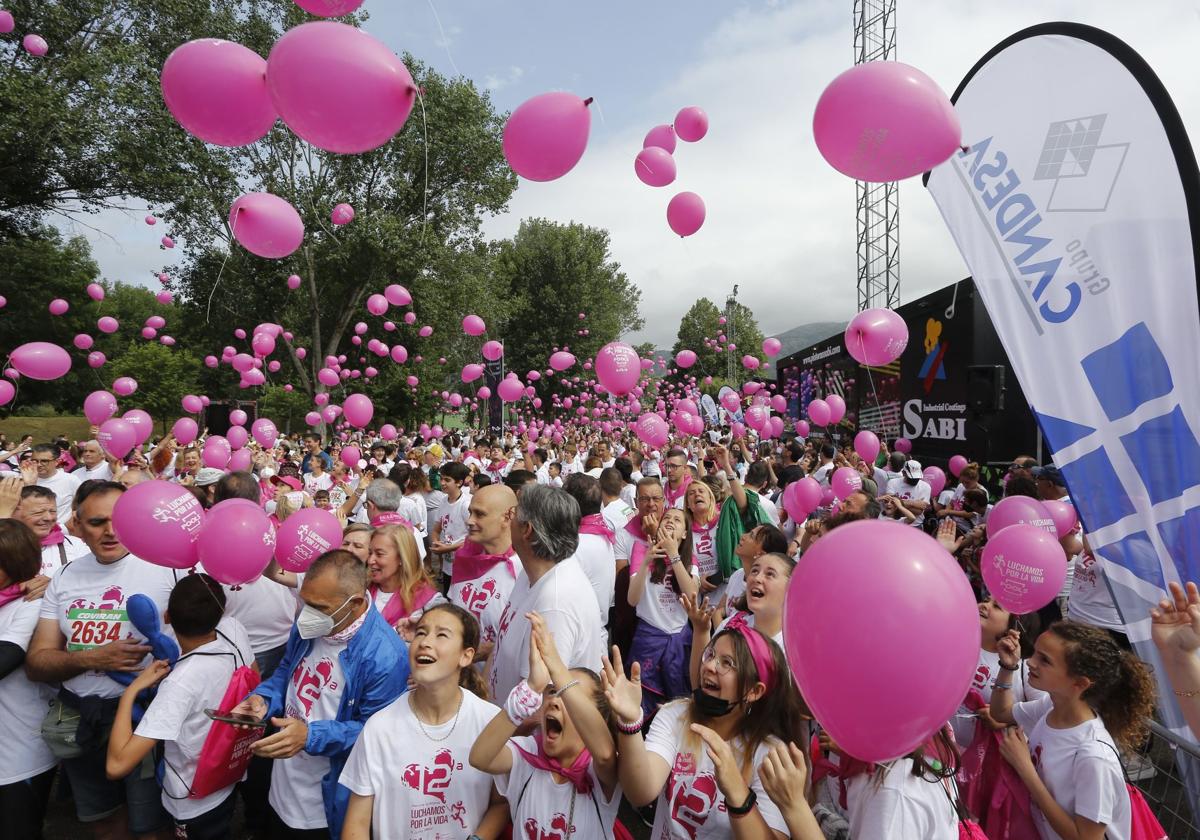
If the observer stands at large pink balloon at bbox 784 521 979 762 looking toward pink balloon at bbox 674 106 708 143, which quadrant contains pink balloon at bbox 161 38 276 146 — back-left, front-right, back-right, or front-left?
front-left

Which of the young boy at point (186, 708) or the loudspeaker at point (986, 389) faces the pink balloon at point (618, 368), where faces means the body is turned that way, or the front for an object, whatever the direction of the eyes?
the loudspeaker

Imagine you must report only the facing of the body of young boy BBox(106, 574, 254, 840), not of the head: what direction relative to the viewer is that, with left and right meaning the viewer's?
facing away from the viewer and to the left of the viewer

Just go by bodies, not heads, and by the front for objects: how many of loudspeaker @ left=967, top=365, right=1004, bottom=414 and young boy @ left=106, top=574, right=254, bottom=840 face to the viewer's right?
0

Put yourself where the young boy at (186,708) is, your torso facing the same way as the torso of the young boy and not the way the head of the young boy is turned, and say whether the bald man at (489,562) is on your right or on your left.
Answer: on your right

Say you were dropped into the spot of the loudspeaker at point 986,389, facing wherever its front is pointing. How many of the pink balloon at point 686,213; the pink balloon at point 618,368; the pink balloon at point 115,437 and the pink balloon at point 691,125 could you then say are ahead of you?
4

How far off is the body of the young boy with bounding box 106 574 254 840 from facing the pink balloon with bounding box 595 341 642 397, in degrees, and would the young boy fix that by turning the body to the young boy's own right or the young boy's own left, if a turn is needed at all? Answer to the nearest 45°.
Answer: approximately 90° to the young boy's own right

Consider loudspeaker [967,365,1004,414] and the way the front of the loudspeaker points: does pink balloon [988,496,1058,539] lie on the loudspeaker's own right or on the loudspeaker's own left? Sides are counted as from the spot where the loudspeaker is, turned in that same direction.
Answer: on the loudspeaker's own left

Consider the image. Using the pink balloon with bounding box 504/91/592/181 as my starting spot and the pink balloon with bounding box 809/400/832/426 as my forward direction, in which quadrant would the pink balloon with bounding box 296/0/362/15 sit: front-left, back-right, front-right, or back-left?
back-left

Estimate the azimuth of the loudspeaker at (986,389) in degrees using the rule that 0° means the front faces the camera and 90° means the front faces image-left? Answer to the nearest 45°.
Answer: approximately 45°

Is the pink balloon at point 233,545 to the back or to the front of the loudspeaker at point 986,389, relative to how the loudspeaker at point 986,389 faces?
to the front
